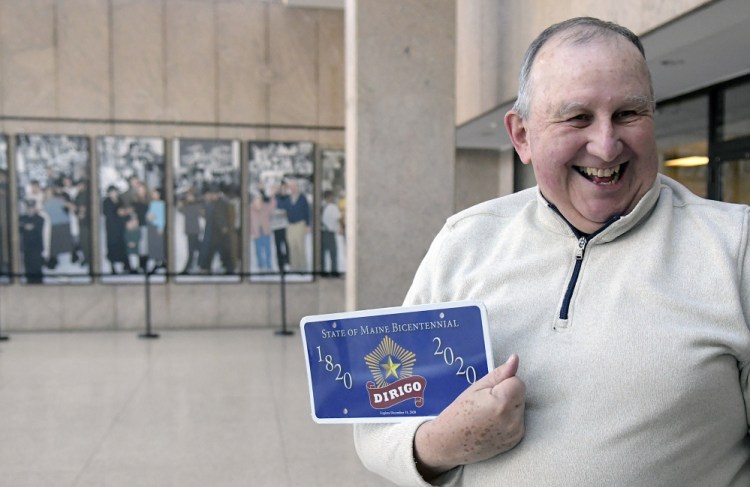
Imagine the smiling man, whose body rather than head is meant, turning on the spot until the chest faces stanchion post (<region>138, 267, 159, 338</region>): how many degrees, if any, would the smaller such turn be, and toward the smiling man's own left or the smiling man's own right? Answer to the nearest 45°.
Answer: approximately 135° to the smiling man's own right

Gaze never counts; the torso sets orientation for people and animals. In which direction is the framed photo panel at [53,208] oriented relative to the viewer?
toward the camera

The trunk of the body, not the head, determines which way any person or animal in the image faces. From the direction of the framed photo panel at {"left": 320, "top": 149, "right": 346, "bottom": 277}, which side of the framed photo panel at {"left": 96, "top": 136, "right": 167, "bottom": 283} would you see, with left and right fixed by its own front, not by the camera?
left

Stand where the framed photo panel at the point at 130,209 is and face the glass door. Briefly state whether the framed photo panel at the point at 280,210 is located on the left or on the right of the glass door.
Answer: left

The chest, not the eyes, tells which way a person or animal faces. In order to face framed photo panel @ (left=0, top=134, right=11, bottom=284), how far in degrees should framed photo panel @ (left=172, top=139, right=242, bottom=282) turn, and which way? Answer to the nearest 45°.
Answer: approximately 90° to its right

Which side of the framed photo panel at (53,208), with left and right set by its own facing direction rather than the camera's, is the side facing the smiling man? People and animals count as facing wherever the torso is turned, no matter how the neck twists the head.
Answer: front

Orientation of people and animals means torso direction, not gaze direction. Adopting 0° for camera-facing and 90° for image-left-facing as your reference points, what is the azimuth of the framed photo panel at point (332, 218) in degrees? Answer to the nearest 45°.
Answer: approximately 0°

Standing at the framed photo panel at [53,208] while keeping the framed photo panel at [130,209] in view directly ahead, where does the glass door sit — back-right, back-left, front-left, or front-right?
front-right

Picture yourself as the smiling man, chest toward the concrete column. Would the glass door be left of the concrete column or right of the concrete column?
right

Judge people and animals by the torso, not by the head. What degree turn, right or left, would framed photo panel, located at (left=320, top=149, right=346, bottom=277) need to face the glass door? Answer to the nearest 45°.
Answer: approximately 45° to its left

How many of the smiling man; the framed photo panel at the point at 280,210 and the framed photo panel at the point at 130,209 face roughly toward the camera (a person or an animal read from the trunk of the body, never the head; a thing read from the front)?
3

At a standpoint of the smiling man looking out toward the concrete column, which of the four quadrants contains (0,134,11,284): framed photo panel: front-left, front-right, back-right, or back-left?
front-left

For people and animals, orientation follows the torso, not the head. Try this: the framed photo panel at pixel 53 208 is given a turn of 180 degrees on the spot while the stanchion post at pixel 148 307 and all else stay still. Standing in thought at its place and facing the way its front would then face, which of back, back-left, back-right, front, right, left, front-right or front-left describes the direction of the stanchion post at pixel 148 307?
back-right

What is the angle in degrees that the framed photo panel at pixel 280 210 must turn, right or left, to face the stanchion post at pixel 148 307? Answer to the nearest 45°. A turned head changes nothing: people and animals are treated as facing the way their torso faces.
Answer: approximately 90° to its right

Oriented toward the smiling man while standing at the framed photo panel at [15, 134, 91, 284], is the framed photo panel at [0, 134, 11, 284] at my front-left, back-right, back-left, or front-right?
back-right
